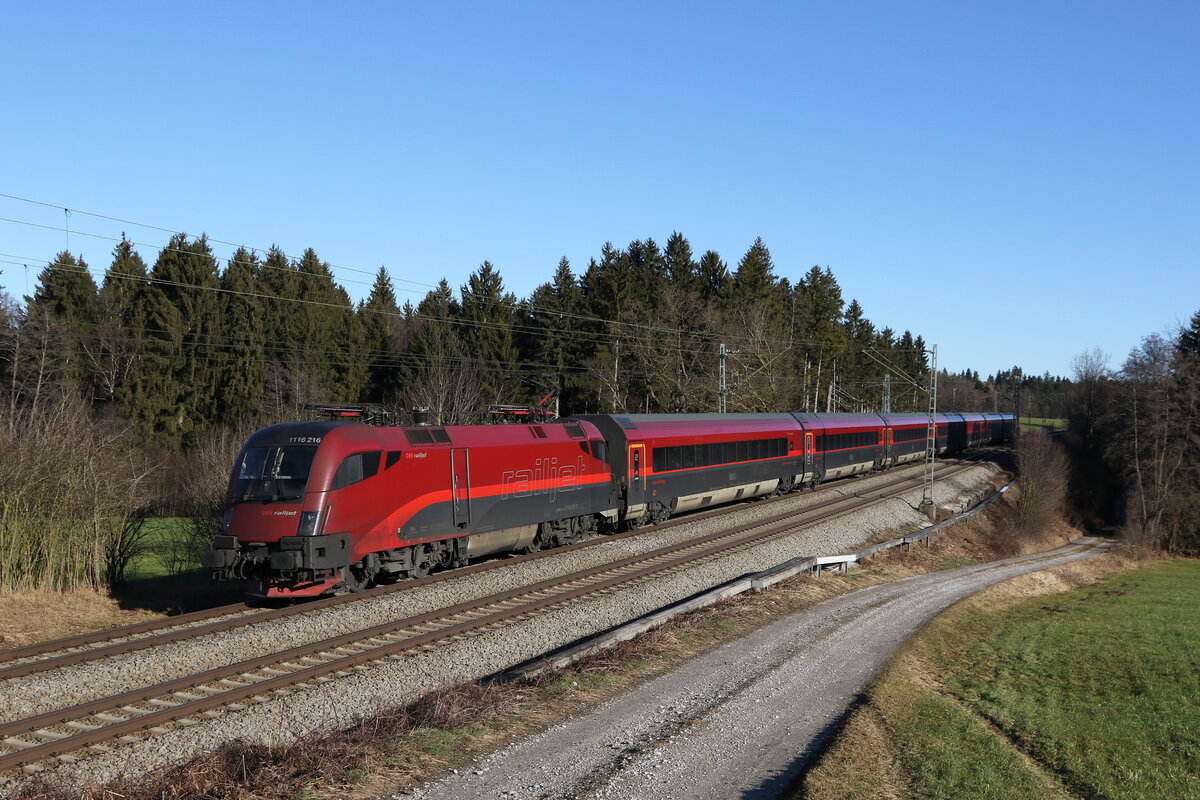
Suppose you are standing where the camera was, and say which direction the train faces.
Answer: facing the viewer and to the left of the viewer
